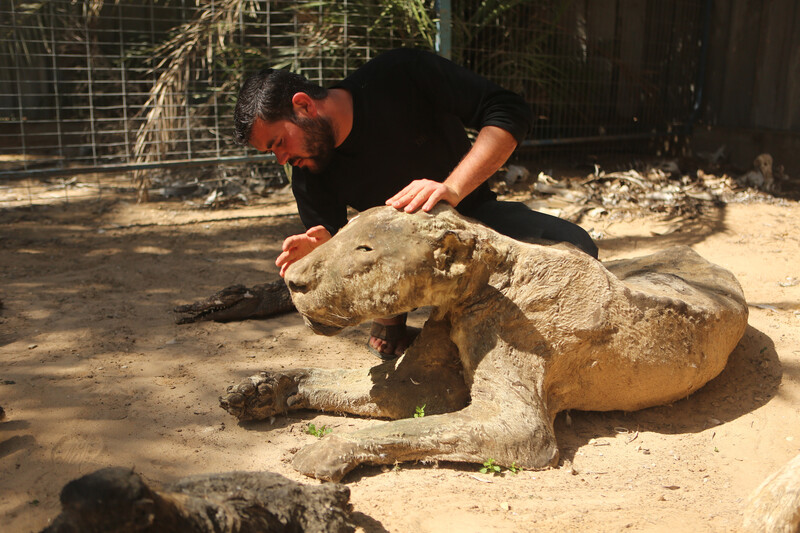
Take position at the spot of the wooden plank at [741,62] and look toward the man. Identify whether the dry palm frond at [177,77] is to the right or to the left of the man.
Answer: right

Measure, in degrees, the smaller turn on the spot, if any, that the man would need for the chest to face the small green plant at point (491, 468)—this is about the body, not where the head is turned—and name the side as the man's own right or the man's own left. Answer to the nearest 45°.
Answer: approximately 45° to the man's own left

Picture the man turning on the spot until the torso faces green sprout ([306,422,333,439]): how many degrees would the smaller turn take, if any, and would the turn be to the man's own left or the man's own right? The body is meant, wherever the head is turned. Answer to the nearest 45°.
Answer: approximately 45° to the man's own left

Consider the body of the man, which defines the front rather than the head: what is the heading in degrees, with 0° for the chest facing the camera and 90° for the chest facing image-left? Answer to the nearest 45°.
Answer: approximately 45°

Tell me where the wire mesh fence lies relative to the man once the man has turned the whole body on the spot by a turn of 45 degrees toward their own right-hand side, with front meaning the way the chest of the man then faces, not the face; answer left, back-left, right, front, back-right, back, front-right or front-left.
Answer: right

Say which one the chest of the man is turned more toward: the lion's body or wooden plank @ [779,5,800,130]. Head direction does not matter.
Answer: the lion's body

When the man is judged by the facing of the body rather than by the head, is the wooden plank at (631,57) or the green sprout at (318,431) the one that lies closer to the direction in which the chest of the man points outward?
the green sprout

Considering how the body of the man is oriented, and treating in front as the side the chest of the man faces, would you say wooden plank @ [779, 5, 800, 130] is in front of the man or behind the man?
behind

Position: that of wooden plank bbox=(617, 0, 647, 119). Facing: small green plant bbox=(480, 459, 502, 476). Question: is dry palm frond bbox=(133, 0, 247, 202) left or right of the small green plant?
right

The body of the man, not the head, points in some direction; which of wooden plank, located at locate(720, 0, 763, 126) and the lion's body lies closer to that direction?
the lion's body

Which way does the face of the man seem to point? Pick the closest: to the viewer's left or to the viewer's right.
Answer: to the viewer's left
